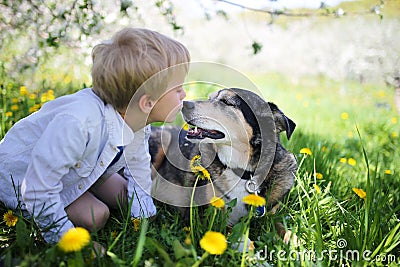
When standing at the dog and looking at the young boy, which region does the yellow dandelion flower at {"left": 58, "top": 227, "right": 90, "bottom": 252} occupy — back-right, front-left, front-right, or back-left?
front-left

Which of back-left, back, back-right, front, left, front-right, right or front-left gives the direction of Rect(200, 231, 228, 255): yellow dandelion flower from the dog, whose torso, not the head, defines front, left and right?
front-right

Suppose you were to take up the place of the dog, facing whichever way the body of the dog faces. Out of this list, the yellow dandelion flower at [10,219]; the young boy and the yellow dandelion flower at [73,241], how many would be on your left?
0

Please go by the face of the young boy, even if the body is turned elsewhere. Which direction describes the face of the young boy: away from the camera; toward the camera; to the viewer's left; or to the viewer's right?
to the viewer's right

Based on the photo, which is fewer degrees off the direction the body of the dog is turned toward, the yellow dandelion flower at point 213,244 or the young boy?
the yellow dandelion flower

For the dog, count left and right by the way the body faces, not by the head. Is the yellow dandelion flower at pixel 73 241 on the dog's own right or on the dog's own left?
on the dog's own right

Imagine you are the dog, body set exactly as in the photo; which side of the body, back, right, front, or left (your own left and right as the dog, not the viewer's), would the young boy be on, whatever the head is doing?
right

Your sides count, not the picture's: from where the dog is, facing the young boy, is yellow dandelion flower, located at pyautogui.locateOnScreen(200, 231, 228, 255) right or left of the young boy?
left

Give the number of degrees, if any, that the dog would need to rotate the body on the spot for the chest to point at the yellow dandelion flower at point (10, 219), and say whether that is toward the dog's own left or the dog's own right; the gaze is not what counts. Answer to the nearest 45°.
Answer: approximately 90° to the dog's own right
